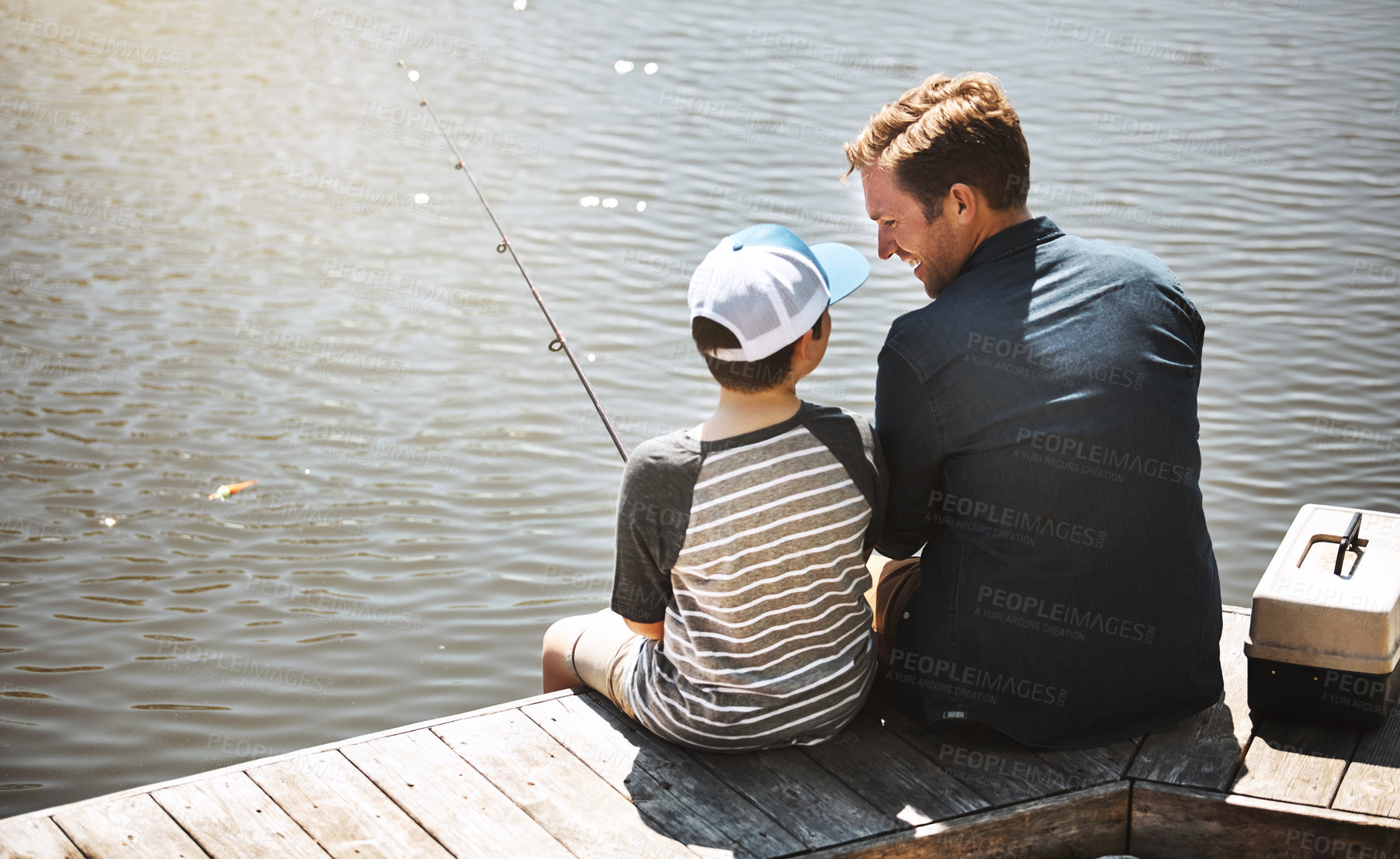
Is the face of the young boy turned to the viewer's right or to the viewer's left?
to the viewer's right

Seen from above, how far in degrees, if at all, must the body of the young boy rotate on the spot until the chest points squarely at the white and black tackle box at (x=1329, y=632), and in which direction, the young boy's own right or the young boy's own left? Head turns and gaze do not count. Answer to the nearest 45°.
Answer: approximately 135° to the young boy's own right

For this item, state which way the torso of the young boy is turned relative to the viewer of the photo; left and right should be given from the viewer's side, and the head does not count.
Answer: facing away from the viewer and to the left of the viewer

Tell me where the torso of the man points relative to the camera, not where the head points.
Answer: away from the camera

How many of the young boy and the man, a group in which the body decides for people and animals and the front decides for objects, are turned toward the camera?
0

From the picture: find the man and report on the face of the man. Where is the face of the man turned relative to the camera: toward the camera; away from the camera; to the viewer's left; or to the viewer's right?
to the viewer's left
